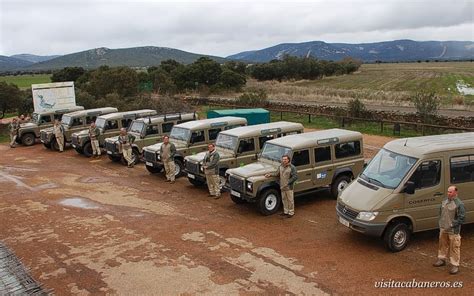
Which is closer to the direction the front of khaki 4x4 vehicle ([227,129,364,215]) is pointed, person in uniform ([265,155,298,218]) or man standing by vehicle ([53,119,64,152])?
the person in uniform

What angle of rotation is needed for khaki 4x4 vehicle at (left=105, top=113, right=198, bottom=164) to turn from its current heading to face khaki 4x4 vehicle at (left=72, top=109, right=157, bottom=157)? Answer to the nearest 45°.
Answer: approximately 90° to its right

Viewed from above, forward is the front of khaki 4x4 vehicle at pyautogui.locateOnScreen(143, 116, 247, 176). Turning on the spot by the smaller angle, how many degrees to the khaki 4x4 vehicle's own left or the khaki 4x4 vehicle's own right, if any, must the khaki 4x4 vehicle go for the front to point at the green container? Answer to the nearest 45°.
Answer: approximately 180°

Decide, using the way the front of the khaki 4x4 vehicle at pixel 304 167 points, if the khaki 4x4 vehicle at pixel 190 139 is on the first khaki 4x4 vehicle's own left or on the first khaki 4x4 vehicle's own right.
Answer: on the first khaki 4x4 vehicle's own right

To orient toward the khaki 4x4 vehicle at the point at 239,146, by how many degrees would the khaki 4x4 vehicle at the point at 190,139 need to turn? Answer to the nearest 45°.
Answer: approximately 90° to its left

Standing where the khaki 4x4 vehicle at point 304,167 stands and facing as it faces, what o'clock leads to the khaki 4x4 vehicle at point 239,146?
the khaki 4x4 vehicle at point 239,146 is roughly at 3 o'clock from the khaki 4x4 vehicle at point 304,167.

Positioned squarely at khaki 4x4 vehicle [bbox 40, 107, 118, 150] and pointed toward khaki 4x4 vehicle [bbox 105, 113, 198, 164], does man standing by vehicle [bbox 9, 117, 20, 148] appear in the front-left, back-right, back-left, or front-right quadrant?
back-right

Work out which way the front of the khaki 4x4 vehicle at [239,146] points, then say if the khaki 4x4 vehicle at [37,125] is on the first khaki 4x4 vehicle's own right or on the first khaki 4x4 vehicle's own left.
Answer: on the first khaki 4x4 vehicle's own right

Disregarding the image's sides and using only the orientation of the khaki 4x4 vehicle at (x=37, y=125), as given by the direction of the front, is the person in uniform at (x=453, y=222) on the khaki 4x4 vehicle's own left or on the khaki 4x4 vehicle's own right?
on the khaki 4x4 vehicle's own left

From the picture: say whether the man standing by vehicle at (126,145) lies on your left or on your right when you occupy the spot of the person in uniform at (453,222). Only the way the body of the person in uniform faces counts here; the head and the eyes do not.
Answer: on your right

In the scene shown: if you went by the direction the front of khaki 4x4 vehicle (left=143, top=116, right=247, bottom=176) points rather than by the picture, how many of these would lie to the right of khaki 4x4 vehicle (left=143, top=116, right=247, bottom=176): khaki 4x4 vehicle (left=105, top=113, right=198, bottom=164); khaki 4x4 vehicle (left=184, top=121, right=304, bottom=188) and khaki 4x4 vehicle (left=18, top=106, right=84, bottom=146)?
2

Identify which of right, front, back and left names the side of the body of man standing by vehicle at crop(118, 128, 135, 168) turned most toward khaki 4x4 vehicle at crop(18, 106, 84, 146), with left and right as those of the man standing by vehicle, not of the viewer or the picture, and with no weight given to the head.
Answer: right

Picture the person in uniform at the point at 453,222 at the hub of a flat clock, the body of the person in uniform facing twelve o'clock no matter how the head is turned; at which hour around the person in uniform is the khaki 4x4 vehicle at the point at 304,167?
The khaki 4x4 vehicle is roughly at 3 o'clock from the person in uniform.
